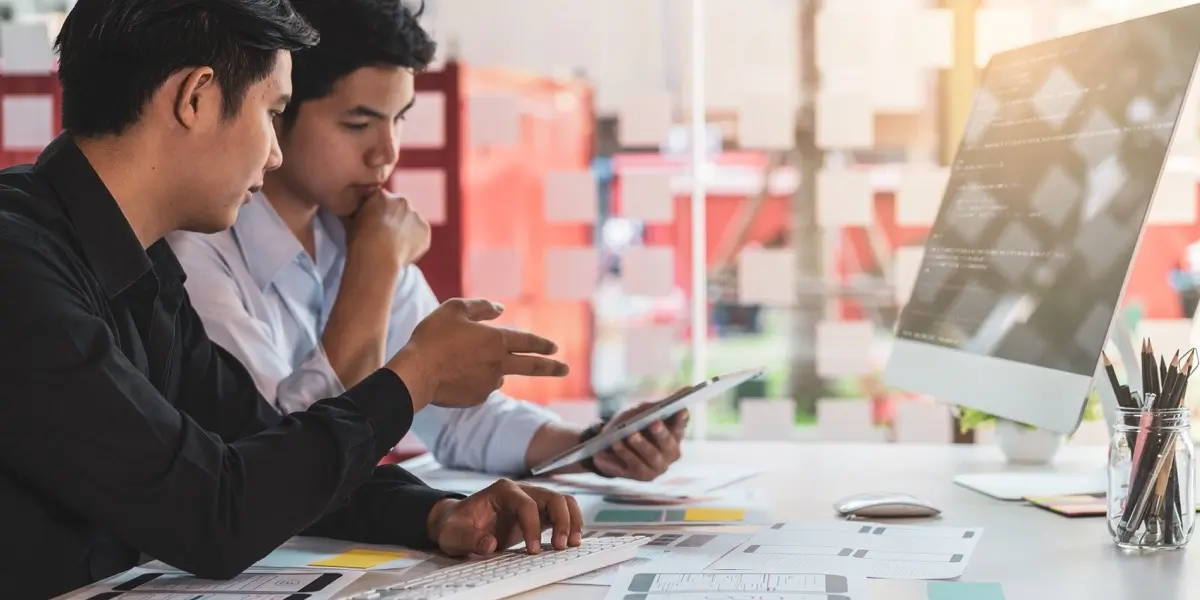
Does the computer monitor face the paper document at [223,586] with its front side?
yes

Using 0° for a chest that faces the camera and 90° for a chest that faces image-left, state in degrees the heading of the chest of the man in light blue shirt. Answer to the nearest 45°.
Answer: approximately 315°

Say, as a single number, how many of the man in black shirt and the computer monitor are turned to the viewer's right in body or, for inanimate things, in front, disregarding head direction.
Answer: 1

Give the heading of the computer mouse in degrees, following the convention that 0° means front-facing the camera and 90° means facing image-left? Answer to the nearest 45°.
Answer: approximately 270°

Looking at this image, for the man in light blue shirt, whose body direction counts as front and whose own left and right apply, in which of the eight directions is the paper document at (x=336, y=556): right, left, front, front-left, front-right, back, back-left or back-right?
front-right

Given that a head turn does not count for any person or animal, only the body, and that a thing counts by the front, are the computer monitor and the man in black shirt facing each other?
yes

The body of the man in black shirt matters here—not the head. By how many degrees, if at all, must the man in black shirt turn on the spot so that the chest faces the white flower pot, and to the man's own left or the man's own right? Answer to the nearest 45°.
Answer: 0° — they already face it

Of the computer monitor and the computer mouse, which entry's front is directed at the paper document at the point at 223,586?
the computer monitor

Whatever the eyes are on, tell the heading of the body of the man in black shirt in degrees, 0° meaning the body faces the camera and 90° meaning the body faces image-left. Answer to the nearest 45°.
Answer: approximately 270°

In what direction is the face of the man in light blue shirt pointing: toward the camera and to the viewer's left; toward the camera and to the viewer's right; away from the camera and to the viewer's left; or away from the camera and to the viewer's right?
toward the camera and to the viewer's right

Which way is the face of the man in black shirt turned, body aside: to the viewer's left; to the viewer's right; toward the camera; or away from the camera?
to the viewer's right

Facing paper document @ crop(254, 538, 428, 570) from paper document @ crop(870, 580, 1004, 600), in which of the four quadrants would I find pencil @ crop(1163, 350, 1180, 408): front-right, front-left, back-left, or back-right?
back-right

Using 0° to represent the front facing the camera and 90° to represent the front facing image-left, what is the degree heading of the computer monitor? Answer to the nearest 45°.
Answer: approximately 45°
